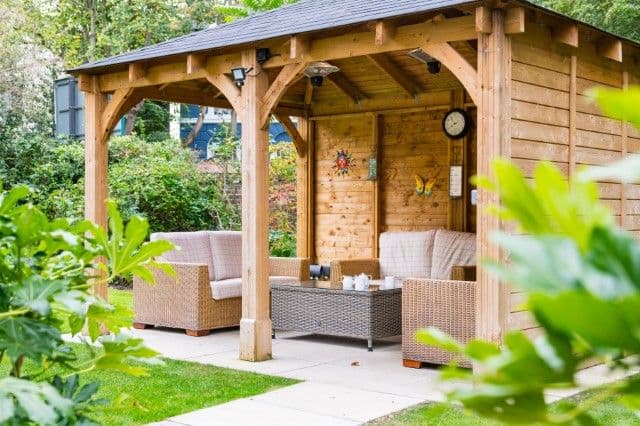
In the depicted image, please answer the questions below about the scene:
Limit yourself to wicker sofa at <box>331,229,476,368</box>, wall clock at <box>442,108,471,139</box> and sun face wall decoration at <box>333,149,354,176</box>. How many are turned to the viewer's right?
0

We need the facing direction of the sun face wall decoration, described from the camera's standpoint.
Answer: facing the viewer and to the left of the viewer

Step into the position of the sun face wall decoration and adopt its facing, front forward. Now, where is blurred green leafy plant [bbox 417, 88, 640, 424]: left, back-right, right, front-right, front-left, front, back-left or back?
front-left

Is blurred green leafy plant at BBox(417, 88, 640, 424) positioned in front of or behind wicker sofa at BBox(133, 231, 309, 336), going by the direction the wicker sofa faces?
in front

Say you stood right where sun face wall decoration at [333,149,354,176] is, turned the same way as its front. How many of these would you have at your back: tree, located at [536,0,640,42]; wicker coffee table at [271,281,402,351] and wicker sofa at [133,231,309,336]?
1

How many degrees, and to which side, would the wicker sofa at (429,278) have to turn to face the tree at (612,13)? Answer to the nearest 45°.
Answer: approximately 180°

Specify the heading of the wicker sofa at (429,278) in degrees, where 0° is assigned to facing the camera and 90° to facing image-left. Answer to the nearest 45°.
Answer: approximately 45°

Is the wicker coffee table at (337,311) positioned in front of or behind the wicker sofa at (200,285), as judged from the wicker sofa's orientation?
in front

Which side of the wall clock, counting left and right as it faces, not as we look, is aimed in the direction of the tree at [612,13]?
back

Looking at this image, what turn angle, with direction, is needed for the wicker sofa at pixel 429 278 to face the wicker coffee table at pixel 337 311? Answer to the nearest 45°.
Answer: approximately 45° to its right

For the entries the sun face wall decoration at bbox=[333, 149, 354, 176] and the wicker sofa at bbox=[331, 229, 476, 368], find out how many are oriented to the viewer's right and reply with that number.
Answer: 0
